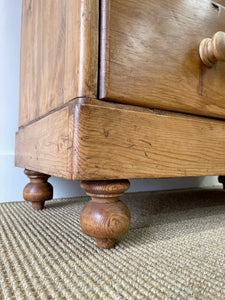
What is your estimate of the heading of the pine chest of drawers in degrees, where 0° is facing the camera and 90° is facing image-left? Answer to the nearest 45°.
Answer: approximately 315°
